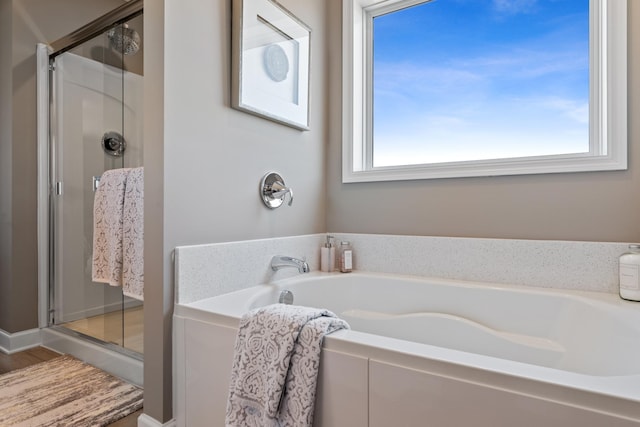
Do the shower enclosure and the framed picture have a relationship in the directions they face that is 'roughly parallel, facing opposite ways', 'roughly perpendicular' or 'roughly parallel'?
roughly perpendicular

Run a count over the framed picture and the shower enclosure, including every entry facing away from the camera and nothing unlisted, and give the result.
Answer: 0

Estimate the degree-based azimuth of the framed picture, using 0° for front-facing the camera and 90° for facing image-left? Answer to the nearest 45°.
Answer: approximately 315°

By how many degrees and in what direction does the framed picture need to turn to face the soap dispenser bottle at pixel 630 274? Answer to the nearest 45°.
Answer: approximately 45° to its left
